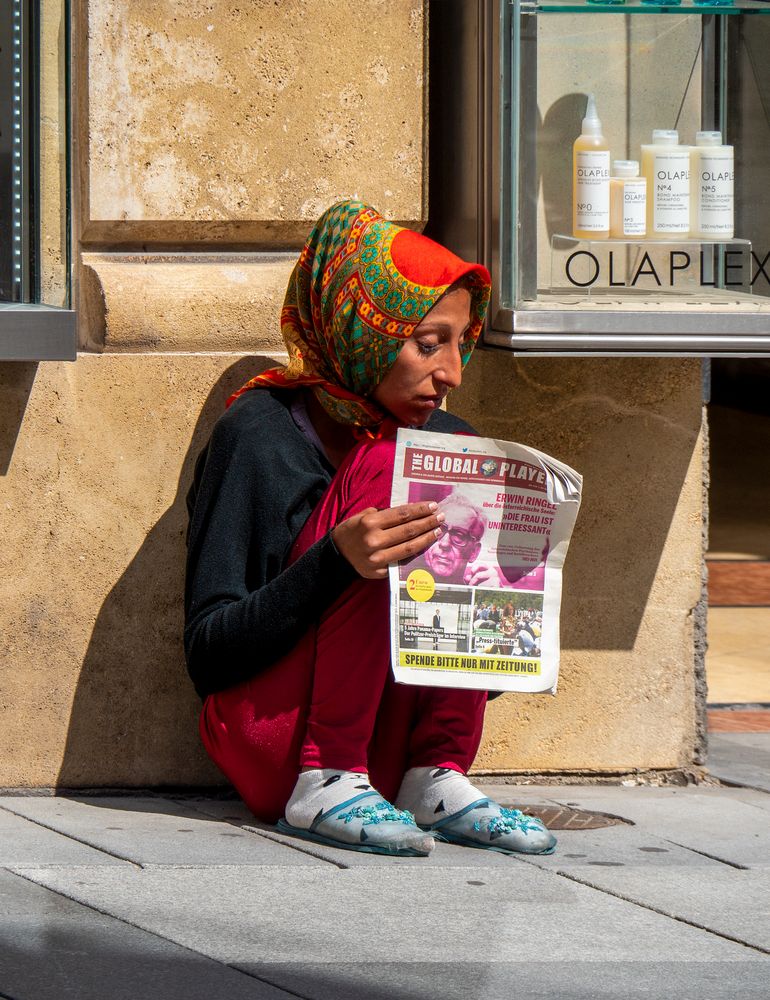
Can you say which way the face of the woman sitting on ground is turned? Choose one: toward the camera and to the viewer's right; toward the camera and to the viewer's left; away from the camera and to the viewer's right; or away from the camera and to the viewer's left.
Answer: toward the camera and to the viewer's right

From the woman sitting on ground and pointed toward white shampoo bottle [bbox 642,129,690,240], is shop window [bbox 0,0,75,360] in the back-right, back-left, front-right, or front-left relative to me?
back-left

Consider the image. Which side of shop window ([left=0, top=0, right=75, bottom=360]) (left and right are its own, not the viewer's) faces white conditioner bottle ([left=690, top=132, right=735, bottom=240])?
left

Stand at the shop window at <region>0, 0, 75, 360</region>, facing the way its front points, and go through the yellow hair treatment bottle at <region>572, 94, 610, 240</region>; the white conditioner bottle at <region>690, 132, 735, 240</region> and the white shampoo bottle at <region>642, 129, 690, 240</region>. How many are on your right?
0

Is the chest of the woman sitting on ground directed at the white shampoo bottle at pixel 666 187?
no

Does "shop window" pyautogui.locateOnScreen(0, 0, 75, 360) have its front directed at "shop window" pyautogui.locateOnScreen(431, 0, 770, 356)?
no

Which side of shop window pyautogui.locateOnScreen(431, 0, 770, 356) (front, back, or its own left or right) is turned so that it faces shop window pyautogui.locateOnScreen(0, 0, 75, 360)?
right

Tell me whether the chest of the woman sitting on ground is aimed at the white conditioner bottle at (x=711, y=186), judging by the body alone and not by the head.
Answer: no

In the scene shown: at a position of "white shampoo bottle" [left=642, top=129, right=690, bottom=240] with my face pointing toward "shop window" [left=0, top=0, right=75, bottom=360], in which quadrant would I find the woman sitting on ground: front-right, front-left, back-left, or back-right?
front-left

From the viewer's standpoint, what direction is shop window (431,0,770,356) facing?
toward the camera

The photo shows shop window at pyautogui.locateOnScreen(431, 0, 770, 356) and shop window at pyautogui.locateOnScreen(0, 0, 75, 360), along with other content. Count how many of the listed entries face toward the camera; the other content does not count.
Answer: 2

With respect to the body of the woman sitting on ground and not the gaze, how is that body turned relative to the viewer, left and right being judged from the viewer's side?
facing the viewer and to the right of the viewer
